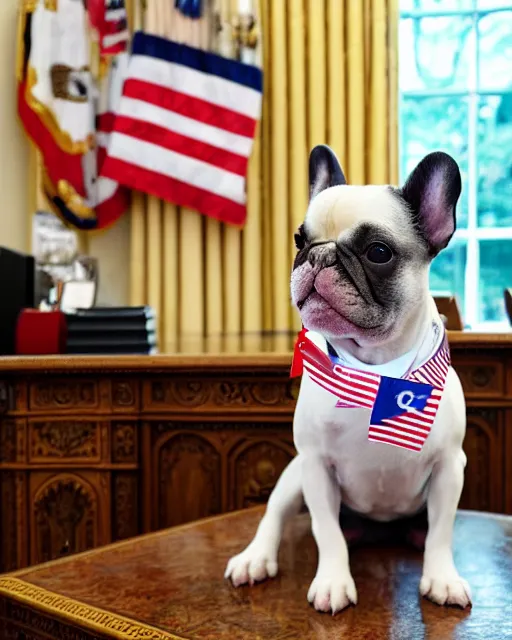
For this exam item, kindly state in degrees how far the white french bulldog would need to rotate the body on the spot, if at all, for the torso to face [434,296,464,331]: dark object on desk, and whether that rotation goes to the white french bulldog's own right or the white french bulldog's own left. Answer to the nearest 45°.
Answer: approximately 180°

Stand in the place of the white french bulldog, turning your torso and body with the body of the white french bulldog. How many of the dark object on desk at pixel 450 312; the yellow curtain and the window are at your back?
3

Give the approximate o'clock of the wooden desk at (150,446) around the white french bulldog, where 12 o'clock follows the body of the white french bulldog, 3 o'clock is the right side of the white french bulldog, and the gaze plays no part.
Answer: The wooden desk is roughly at 5 o'clock from the white french bulldog.

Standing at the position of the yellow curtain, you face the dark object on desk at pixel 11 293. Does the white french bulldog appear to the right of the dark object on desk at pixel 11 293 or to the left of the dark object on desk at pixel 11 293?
left

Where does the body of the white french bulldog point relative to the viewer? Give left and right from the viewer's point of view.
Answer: facing the viewer

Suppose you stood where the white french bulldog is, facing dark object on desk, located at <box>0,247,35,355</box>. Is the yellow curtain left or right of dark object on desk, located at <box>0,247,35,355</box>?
right

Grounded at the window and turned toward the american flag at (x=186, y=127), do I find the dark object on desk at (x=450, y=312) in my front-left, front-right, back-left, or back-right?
front-left

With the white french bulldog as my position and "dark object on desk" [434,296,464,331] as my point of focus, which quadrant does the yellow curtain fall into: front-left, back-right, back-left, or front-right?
front-left

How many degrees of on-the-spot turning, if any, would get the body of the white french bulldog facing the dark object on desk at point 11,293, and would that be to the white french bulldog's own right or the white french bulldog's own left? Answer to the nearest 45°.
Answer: approximately 135° to the white french bulldog's own right
